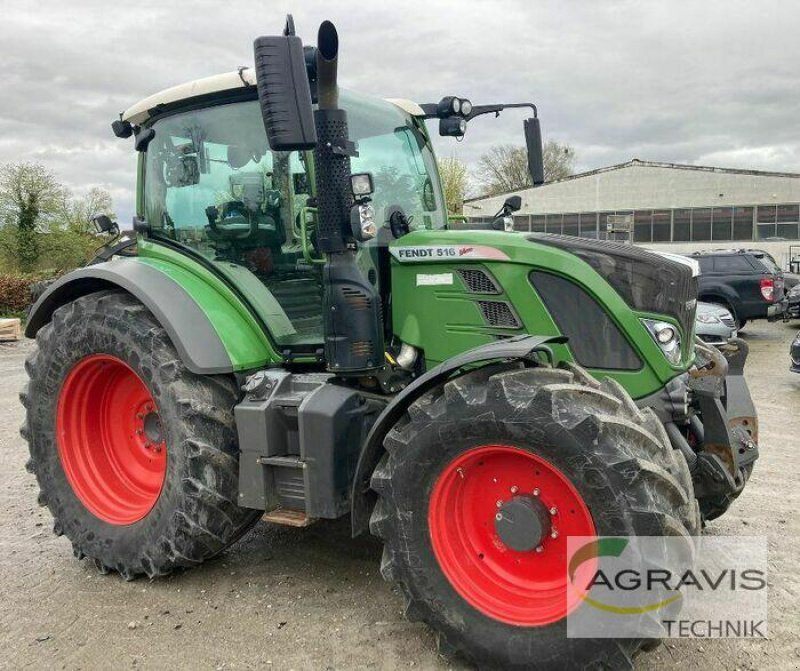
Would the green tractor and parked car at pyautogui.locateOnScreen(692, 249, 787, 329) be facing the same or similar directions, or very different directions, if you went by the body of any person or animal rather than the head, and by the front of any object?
very different directions

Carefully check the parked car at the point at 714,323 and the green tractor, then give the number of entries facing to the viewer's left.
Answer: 0

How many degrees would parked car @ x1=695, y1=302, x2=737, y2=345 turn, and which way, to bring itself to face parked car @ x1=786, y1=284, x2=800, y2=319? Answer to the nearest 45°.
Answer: approximately 135° to its left

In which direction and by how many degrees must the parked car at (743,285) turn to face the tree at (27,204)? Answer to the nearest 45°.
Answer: approximately 45° to its left

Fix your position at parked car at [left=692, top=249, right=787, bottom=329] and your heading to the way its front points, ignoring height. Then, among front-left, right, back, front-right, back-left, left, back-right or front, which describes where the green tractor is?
back-left

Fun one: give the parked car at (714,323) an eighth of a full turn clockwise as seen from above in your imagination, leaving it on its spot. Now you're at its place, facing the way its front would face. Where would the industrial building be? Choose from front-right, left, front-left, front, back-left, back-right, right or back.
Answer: back

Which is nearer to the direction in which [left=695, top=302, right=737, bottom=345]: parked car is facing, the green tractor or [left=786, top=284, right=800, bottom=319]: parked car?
the green tractor

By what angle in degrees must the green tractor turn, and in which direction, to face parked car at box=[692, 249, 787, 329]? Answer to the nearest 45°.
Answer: approximately 90° to its left

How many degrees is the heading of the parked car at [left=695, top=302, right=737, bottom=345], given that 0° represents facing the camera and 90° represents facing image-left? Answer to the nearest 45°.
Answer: approximately 315°

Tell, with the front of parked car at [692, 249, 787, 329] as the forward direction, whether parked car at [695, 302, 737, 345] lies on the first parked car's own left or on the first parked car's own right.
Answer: on the first parked car's own left

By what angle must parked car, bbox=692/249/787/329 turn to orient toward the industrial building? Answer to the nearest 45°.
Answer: approximately 45° to its right

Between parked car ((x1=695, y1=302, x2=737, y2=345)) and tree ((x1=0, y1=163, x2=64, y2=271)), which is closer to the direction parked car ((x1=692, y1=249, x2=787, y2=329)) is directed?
the tree

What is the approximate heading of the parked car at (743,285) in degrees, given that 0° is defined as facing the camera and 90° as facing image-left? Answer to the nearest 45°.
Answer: approximately 135°

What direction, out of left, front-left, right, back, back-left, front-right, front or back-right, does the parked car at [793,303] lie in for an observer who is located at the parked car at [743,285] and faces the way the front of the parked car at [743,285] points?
right

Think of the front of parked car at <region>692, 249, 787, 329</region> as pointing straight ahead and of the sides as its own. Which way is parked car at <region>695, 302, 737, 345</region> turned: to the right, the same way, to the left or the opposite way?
the opposite way
